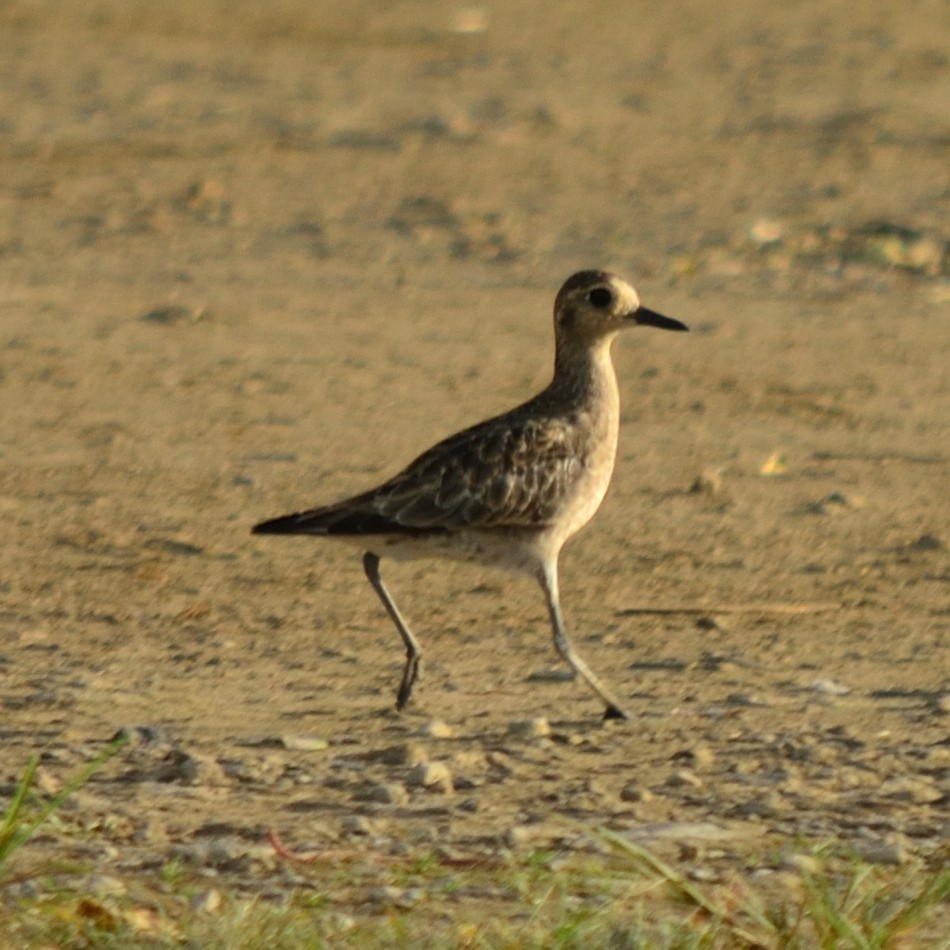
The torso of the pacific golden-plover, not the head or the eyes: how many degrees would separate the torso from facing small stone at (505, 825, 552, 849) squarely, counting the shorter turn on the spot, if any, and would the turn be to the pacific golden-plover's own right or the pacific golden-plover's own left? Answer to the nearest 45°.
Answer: approximately 90° to the pacific golden-plover's own right

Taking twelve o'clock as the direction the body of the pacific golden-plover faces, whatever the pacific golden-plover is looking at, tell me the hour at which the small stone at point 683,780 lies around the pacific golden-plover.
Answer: The small stone is roughly at 2 o'clock from the pacific golden-plover.

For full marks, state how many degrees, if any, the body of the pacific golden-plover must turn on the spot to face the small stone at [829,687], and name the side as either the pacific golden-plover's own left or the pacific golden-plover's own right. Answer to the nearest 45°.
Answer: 0° — it already faces it

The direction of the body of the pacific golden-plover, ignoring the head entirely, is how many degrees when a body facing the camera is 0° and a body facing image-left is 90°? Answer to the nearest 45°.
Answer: approximately 270°

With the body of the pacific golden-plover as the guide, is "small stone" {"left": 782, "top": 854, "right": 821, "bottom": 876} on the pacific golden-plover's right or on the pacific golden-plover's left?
on the pacific golden-plover's right

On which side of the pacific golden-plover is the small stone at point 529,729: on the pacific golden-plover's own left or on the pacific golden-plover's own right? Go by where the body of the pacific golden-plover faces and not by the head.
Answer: on the pacific golden-plover's own right

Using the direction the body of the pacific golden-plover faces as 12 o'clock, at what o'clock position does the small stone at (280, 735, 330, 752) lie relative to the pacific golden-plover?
The small stone is roughly at 4 o'clock from the pacific golden-plover.
